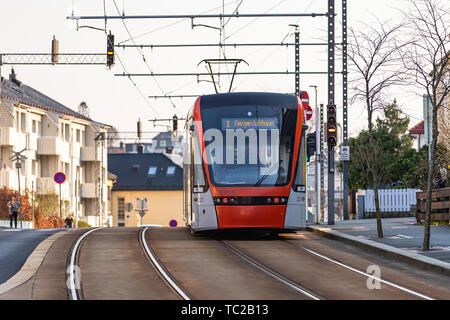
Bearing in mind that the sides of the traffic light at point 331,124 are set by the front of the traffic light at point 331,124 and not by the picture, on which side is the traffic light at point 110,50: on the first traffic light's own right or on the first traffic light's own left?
on the first traffic light's own right

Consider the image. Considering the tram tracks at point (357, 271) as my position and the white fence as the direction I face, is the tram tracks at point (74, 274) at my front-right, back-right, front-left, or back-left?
back-left

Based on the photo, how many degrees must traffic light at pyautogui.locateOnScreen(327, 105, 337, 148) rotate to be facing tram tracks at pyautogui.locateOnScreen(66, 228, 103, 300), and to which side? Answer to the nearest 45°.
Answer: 0° — it already faces it

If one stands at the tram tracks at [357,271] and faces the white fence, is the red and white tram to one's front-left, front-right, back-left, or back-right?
front-left

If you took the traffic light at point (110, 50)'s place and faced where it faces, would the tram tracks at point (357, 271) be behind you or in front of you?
in front

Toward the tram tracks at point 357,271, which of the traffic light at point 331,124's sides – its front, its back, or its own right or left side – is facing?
front

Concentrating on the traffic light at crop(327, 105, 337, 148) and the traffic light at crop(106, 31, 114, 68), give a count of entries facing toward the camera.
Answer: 2

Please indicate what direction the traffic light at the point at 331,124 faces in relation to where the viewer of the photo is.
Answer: facing the viewer

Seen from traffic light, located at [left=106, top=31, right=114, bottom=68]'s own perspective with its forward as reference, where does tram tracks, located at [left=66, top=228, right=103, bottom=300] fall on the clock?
The tram tracks is roughly at 12 o'clock from the traffic light.

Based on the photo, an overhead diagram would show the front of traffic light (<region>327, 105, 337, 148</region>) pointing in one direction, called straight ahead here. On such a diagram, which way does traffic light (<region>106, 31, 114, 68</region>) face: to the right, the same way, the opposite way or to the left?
the same way

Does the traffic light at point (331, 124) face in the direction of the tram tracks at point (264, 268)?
yes

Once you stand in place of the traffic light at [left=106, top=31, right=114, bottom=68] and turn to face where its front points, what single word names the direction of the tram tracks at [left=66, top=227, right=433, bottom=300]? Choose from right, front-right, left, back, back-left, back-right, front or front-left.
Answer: front
